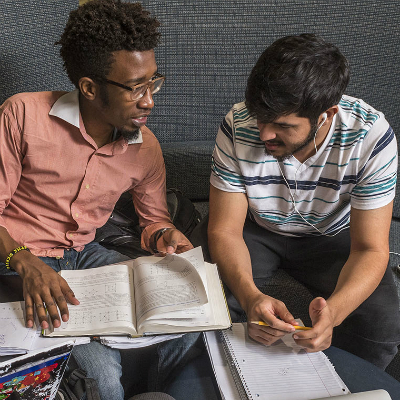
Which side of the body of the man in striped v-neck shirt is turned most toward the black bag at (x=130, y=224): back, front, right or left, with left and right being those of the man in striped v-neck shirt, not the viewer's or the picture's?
right

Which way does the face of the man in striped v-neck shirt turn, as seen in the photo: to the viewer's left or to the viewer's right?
to the viewer's left

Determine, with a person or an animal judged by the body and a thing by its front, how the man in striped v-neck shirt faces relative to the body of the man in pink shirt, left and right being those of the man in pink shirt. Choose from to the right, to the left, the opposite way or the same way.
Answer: to the right

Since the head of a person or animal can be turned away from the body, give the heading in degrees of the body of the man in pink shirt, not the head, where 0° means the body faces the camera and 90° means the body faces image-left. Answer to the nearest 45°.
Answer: approximately 315°

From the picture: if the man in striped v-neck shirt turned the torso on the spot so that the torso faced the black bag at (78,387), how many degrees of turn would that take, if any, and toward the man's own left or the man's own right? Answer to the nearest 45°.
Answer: approximately 45° to the man's own right
